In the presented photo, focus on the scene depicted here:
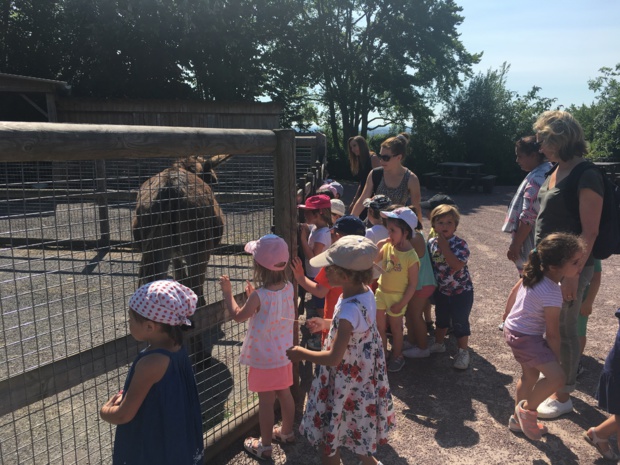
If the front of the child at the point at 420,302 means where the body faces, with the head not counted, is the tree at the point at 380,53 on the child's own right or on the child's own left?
on the child's own right

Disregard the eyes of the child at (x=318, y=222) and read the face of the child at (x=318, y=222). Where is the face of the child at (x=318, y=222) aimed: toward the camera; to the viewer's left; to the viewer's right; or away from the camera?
to the viewer's left

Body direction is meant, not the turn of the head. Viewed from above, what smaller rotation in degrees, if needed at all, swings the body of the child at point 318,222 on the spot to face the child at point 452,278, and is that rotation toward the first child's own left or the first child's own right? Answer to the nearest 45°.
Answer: approximately 180°

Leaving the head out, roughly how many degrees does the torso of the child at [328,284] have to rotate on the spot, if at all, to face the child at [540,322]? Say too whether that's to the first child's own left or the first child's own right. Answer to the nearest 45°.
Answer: approximately 180°

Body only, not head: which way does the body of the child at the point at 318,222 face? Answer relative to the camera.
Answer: to the viewer's left

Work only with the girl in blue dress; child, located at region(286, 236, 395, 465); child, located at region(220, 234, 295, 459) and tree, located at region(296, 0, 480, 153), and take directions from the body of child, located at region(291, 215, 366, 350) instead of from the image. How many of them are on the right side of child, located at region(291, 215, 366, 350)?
1

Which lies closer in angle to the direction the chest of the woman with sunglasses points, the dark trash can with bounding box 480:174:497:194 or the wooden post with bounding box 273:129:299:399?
the wooden post

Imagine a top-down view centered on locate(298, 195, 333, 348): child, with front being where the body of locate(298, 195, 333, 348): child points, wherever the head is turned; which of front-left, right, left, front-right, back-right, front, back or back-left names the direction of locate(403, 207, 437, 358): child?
back

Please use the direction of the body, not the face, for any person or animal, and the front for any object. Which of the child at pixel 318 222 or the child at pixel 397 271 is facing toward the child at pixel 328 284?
the child at pixel 397 271

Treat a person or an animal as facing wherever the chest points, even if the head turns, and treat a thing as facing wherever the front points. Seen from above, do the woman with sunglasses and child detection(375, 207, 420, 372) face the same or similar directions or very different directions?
same or similar directions

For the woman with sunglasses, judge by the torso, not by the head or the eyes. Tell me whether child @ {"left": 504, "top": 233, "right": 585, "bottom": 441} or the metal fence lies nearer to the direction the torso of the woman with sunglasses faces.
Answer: the metal fence

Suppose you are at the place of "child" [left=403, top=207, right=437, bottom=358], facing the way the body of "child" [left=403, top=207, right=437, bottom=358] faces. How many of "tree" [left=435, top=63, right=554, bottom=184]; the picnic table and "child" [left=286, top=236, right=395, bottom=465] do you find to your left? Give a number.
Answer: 1

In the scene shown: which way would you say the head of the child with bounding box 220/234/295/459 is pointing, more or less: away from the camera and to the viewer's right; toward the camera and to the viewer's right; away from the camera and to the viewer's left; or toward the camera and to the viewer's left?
away from the camera and to the viewer's left
